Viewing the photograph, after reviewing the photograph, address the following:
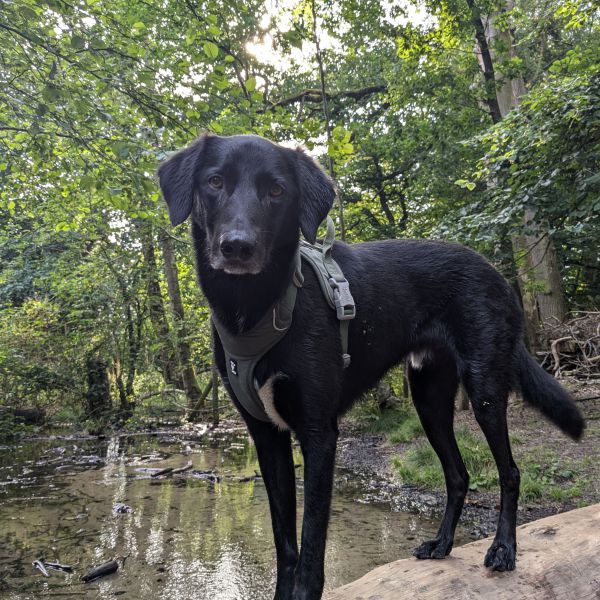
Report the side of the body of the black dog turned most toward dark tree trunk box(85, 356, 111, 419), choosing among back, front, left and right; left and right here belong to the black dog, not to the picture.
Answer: right

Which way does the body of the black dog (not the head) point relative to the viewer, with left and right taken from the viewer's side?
facing the viewer and to the left of the viewer

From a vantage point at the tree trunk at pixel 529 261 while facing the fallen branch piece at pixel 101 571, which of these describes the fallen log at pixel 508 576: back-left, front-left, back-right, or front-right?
front-left

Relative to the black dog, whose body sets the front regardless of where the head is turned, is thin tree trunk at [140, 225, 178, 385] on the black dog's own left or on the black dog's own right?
on the black dog's own right

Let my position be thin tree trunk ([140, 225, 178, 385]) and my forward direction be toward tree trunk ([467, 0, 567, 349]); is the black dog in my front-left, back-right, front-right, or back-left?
front-right

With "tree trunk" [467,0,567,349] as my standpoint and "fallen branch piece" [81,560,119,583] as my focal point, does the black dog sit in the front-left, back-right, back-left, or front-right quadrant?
front-left

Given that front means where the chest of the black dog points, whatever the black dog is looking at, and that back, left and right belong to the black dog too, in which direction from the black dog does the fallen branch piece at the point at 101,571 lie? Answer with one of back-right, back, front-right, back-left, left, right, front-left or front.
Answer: right

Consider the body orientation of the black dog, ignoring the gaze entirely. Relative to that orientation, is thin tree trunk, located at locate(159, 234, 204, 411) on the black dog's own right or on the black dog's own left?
on the black dog's own right

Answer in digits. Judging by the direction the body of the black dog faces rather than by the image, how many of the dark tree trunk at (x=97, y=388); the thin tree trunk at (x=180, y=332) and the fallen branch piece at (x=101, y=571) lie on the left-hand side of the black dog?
0

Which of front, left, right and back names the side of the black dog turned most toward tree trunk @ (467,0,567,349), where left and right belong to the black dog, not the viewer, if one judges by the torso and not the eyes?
back

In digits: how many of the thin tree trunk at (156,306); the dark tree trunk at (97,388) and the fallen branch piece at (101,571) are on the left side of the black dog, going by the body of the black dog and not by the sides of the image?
0
